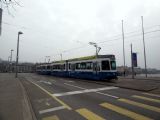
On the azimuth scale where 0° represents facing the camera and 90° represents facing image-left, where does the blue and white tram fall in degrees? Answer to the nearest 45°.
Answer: approximately 315°
